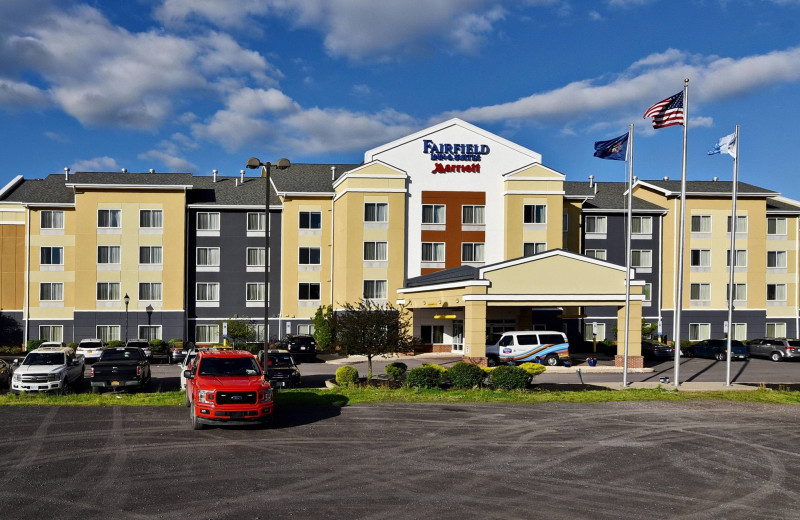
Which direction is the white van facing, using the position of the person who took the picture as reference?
facing to the left of the viewer

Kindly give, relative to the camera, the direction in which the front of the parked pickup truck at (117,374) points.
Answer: facing away from the viewer

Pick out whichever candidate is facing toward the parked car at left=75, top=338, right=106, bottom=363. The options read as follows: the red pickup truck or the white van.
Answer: the white van

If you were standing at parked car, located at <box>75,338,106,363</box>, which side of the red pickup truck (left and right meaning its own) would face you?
back
